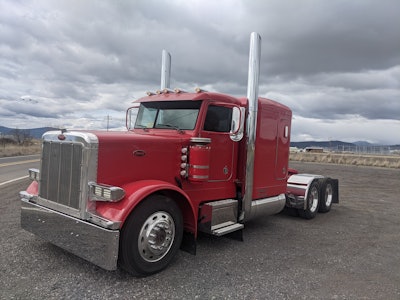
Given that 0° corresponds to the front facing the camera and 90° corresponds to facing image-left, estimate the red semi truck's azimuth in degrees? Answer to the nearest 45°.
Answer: approximately 45°
